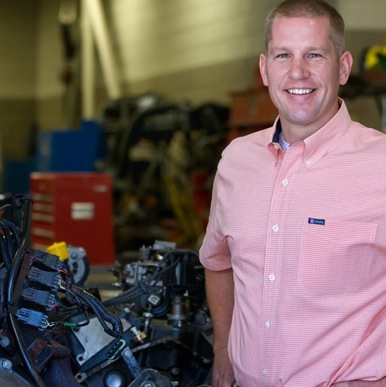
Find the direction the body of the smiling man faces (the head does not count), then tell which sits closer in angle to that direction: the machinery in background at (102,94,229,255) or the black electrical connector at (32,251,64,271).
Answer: the black electrical connector

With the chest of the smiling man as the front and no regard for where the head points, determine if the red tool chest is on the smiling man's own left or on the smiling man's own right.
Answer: on the smiling man's own right

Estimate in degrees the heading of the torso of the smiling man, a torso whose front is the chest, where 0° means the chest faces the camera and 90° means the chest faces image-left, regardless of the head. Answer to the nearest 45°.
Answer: approximately 45°

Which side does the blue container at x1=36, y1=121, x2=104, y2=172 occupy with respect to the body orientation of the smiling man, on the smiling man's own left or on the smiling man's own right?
on the smiling man's own right

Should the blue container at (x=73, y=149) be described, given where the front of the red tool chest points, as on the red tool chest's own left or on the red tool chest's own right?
on the red tool chest's own right

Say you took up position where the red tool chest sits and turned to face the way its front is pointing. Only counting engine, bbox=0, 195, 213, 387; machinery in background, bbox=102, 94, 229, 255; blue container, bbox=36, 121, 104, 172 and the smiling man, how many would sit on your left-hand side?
2

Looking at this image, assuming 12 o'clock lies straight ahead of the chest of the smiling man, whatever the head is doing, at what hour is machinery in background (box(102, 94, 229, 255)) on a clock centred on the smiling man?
The machinery in background is roughly at 4 o'clock from the smiling man.
